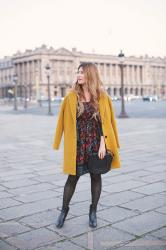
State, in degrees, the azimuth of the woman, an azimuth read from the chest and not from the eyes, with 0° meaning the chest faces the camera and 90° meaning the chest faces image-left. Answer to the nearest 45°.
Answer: approximately 0°

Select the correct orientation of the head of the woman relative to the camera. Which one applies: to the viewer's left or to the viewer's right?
to the viewer's left
